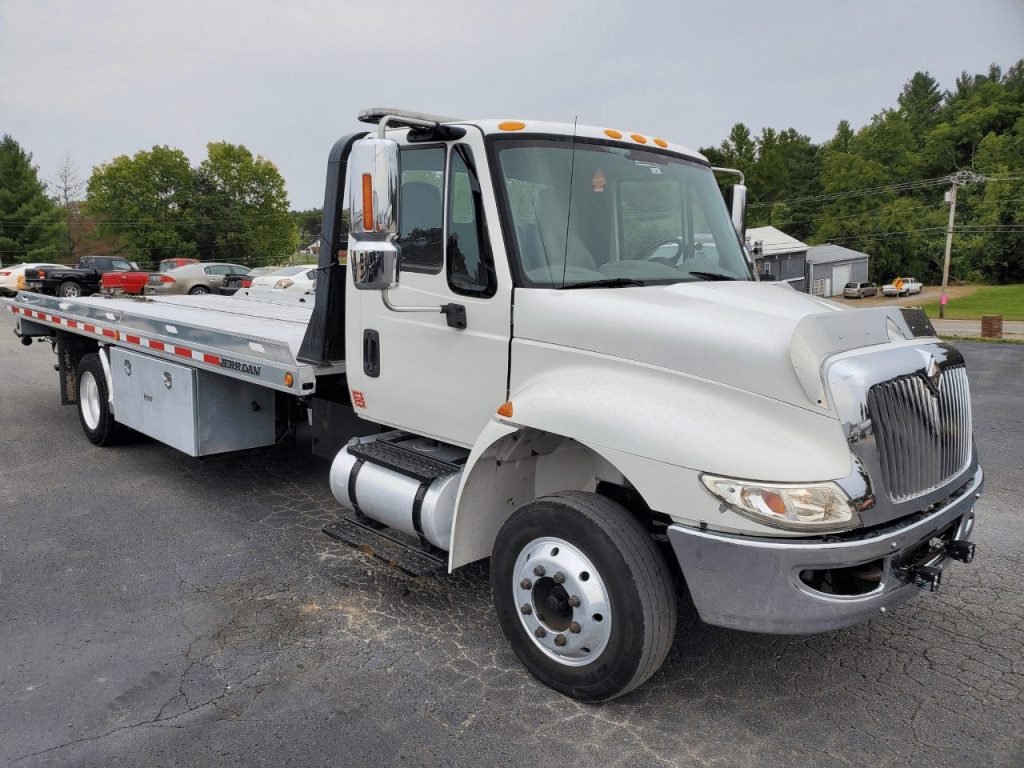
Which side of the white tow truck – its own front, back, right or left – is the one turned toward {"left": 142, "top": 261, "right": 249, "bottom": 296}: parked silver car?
back

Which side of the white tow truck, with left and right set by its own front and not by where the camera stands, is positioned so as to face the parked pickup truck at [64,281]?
back

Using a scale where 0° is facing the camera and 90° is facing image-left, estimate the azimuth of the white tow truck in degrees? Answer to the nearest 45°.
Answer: approximately 315°
